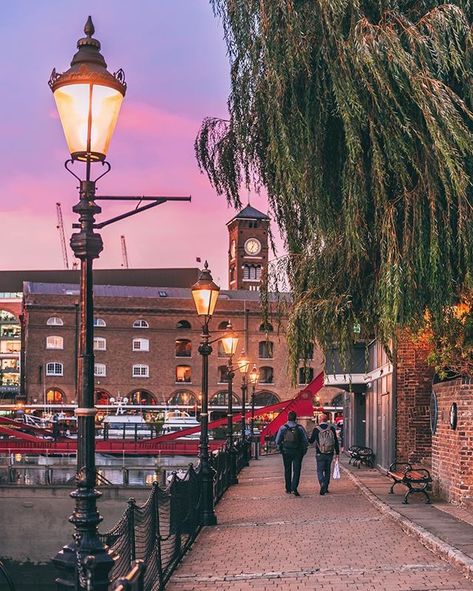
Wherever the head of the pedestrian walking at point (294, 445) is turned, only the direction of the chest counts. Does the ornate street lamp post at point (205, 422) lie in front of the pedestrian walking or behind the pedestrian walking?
behind

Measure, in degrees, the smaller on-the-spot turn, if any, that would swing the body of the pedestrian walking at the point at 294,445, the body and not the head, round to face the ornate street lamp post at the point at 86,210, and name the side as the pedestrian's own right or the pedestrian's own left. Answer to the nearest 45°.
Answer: approximately 180°

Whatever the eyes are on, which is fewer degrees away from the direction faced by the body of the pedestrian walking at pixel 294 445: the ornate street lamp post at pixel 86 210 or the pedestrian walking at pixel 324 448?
the pedestrian walking

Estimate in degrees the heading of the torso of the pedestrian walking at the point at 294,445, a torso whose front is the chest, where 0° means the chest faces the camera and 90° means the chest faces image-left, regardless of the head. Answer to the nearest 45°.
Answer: approximately 180°

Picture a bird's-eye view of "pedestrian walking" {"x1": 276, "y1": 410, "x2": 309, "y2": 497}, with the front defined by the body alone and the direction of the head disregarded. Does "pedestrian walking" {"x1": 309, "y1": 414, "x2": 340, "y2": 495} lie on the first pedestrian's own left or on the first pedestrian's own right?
on the first pedestrian's own right
